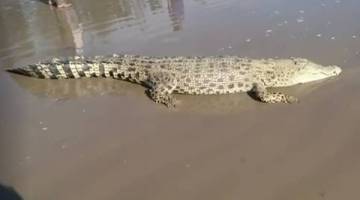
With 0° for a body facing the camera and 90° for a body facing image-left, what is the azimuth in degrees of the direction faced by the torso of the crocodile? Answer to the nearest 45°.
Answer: approximately 270°
